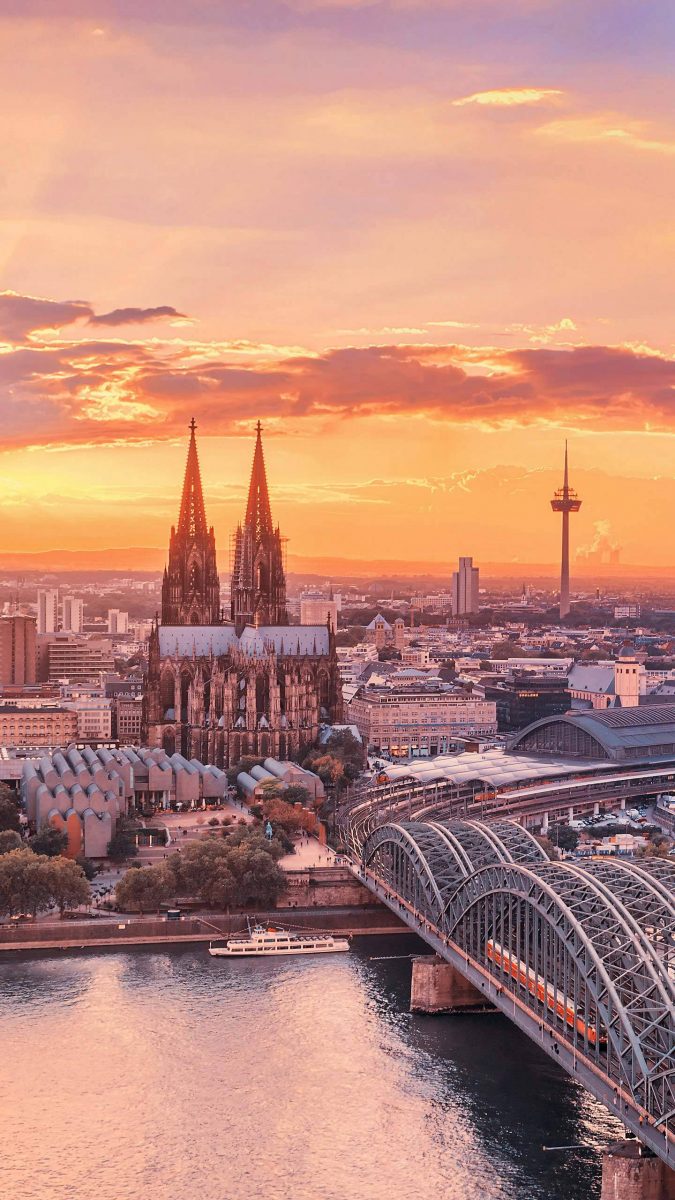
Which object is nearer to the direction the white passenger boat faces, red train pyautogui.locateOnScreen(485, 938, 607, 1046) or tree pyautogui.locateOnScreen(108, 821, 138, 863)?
the tree

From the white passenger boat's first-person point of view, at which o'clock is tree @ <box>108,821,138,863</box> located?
The tree is roughly at 2 o'clock from the white passenger boat.

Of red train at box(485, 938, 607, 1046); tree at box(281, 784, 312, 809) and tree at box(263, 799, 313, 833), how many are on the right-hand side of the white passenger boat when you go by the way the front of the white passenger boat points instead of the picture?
2

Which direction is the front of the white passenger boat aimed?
to the viewer's left

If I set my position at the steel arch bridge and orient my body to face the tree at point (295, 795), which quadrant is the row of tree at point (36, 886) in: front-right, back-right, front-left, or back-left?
front-left

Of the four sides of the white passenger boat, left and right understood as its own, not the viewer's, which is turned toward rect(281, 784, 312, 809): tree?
right

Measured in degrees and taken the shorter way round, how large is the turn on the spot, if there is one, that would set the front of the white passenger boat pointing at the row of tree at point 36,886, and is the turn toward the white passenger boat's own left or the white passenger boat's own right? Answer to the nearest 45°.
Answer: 0° — it already faces it

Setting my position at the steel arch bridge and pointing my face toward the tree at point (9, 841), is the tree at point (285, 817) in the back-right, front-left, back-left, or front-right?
front-right

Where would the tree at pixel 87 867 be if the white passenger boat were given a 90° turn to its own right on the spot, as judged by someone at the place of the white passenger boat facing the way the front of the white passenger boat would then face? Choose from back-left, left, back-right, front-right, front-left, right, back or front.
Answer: front-left

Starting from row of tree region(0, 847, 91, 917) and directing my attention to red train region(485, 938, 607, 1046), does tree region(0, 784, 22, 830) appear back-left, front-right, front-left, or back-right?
back-left

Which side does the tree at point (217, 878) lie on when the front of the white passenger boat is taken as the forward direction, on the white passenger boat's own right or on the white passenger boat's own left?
on the white passenger boat's own right
